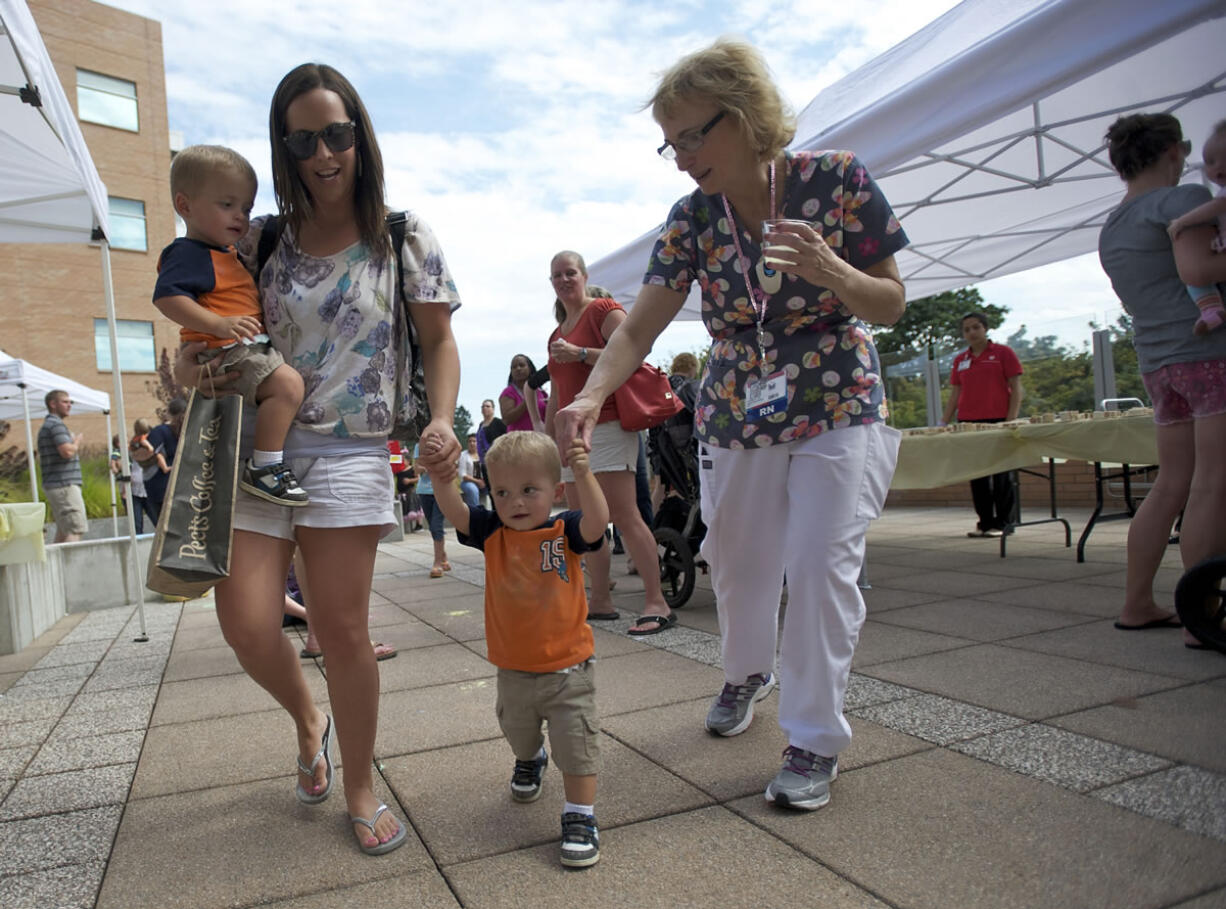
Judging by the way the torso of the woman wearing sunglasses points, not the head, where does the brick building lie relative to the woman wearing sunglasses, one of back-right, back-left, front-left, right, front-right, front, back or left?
back

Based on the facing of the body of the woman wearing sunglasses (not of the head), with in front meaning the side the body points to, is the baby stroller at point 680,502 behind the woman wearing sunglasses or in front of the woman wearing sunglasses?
behind

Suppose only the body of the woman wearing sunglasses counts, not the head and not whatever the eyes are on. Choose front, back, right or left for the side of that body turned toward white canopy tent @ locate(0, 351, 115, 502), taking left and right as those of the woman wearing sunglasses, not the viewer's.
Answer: back

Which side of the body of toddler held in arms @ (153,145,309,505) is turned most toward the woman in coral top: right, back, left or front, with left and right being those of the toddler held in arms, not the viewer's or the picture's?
left

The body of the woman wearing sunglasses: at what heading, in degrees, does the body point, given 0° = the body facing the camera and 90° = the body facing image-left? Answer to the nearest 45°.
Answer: approximately 0°

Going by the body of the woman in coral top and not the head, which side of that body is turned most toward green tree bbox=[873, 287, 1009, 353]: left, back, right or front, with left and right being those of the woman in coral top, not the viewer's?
back
